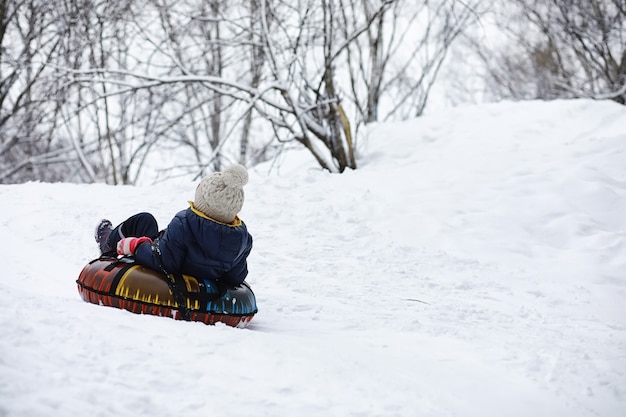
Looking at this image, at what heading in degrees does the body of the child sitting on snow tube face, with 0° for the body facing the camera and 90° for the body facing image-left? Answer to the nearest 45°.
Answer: approximately 135°

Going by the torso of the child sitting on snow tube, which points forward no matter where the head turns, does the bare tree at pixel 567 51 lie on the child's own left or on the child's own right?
on the child's own right
